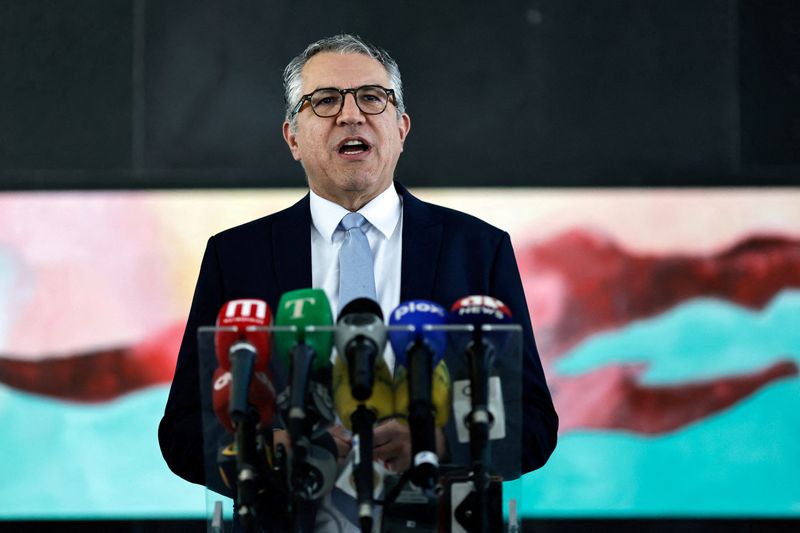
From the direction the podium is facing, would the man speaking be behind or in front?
behind

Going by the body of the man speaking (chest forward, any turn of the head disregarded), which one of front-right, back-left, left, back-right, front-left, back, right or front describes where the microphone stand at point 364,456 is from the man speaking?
front

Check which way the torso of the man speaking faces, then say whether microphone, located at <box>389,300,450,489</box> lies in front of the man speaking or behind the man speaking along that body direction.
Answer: in front

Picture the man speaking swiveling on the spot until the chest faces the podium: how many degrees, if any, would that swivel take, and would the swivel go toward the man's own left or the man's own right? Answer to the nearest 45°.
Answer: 0° — they already face it

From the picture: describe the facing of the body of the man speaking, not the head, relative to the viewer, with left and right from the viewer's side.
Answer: facing the viewer

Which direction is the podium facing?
toward the camera

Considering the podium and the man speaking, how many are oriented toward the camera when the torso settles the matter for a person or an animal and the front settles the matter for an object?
2

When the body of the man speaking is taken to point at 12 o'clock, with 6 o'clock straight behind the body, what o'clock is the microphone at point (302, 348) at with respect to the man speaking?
The microphone is roughly at 12 o'clock from the man speaking.

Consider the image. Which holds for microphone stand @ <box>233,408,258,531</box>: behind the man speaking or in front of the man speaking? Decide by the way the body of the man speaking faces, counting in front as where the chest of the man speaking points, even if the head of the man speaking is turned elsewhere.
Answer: in front

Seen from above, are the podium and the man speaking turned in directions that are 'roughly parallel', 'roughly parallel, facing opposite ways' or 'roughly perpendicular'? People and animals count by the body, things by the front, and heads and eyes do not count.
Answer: roughly parallel

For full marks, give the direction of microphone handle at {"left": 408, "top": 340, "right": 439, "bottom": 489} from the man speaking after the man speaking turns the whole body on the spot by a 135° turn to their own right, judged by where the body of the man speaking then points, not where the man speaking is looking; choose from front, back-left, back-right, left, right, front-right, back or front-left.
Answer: back-left

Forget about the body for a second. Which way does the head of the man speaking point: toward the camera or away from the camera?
toward the camera
